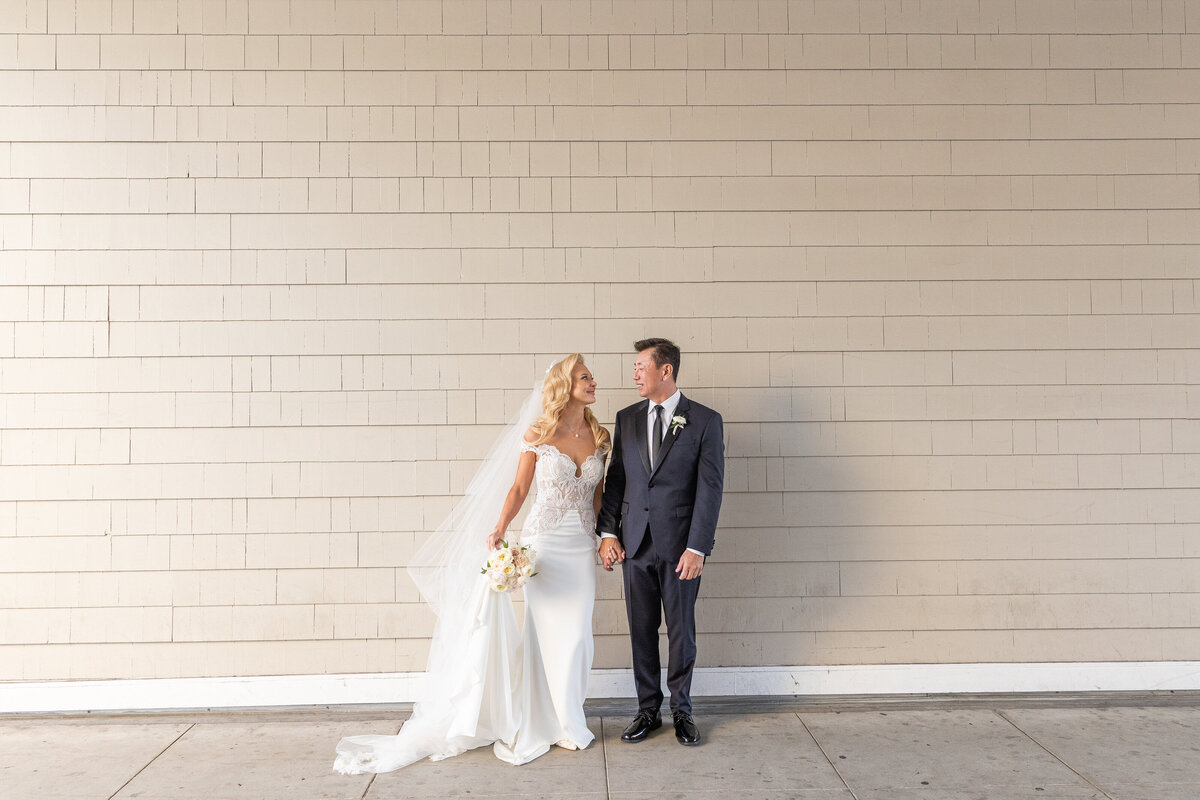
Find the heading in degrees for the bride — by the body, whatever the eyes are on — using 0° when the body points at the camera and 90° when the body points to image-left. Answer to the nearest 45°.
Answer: approximately 315°
